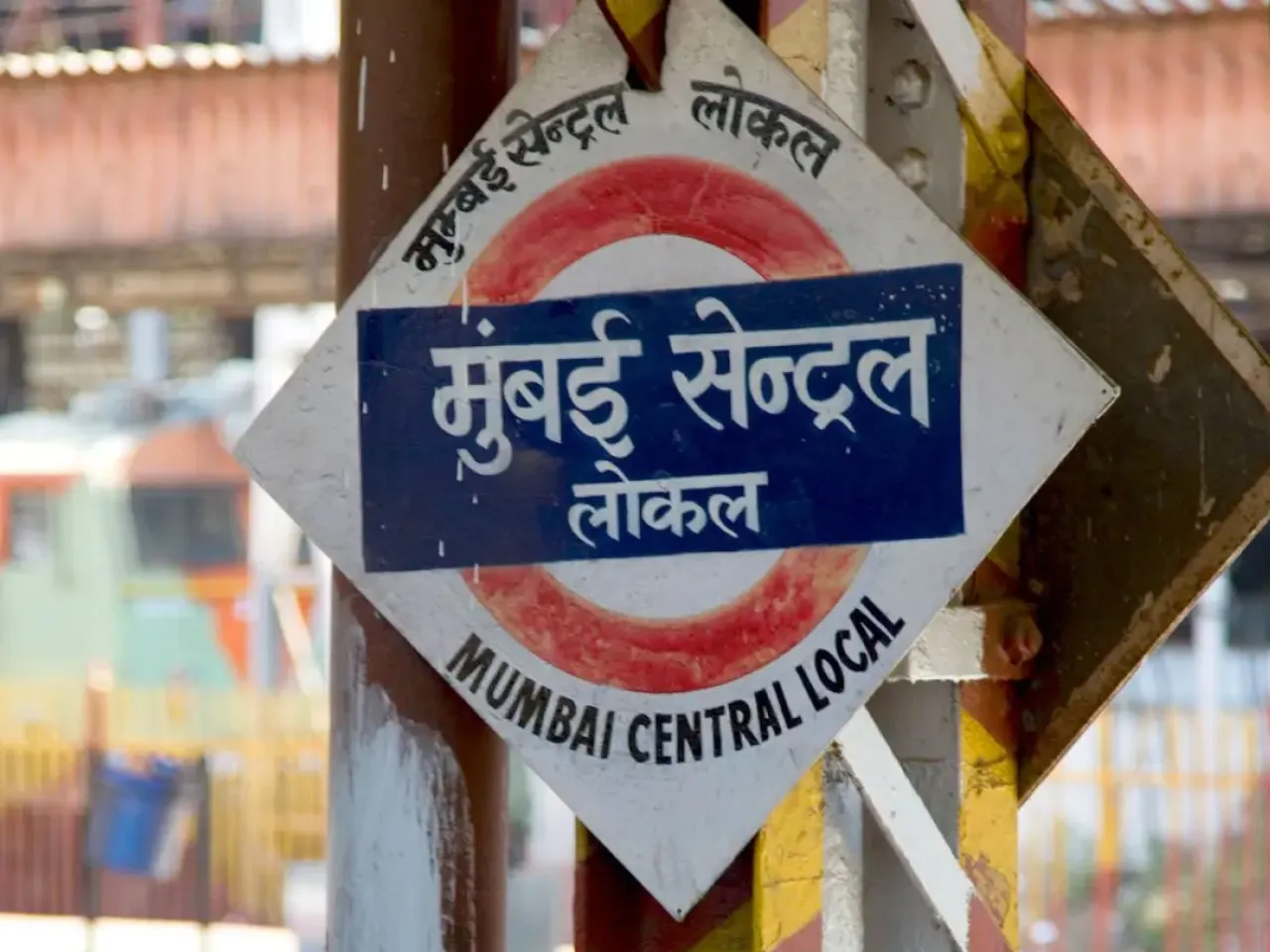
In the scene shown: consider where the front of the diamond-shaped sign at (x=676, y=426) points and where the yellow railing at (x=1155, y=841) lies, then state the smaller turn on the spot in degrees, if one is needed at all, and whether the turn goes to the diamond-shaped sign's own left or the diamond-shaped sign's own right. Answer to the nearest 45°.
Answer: approximately 180°

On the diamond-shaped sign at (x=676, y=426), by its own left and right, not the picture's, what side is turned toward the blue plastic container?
back

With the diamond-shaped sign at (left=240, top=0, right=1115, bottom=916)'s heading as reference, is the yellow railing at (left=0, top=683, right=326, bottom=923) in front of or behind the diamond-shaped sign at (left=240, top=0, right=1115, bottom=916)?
behind

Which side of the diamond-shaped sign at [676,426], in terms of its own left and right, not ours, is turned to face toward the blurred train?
back

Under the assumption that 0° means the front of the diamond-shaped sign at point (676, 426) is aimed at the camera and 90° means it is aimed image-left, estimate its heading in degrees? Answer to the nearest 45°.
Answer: approximately 0°

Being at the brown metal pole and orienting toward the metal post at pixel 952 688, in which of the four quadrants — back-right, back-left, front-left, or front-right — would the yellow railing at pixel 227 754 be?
back-left
